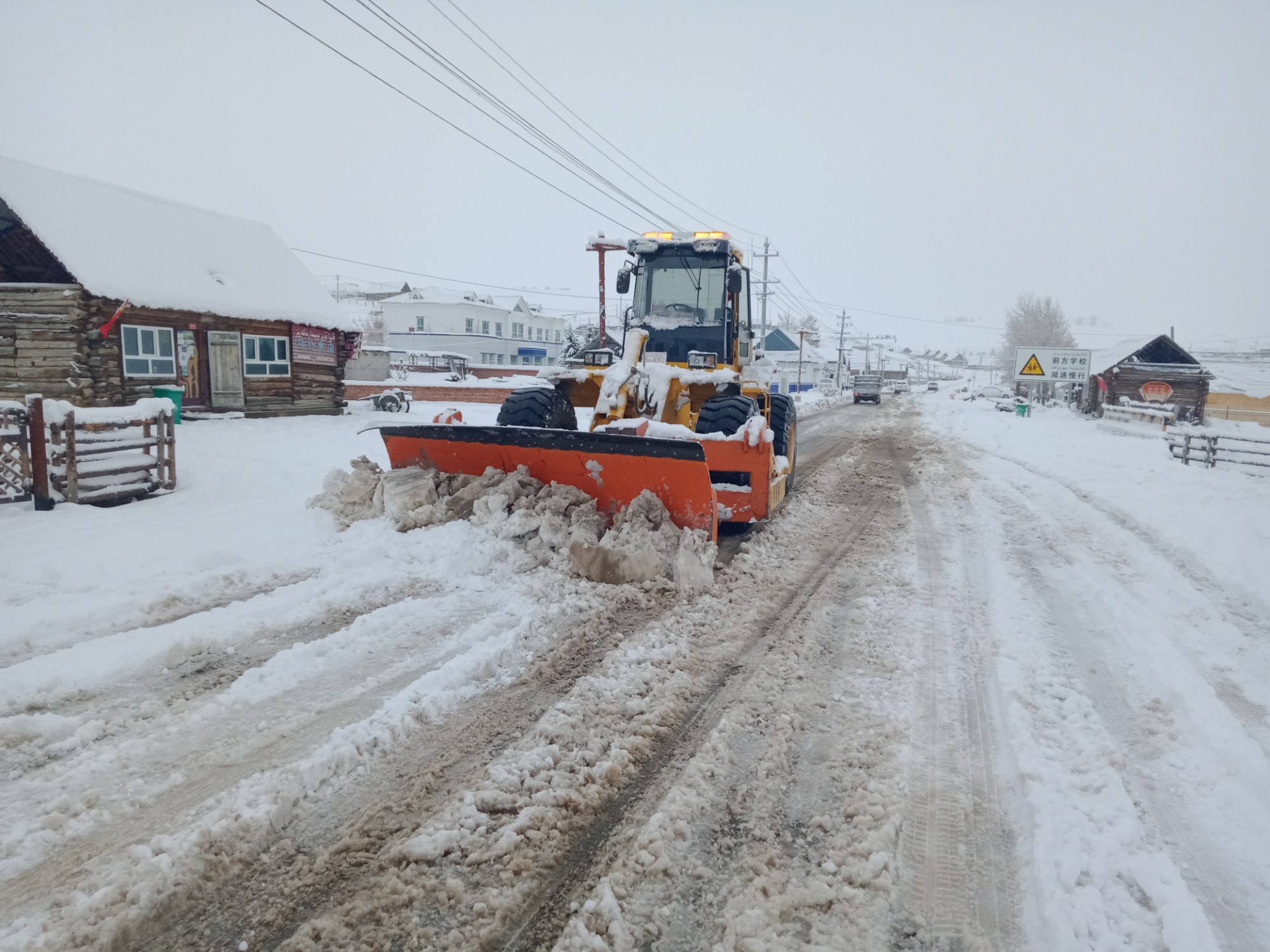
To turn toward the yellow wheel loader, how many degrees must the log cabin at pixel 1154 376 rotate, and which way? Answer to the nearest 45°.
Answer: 0° — it already faces it

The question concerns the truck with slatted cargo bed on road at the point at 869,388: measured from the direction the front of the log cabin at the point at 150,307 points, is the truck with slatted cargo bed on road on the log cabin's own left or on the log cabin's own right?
on the log cabin's own left

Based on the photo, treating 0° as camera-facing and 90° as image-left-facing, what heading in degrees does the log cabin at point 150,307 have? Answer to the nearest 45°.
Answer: approximately 315°

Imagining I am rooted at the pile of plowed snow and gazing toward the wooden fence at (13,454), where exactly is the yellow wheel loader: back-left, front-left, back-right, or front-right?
back-right
